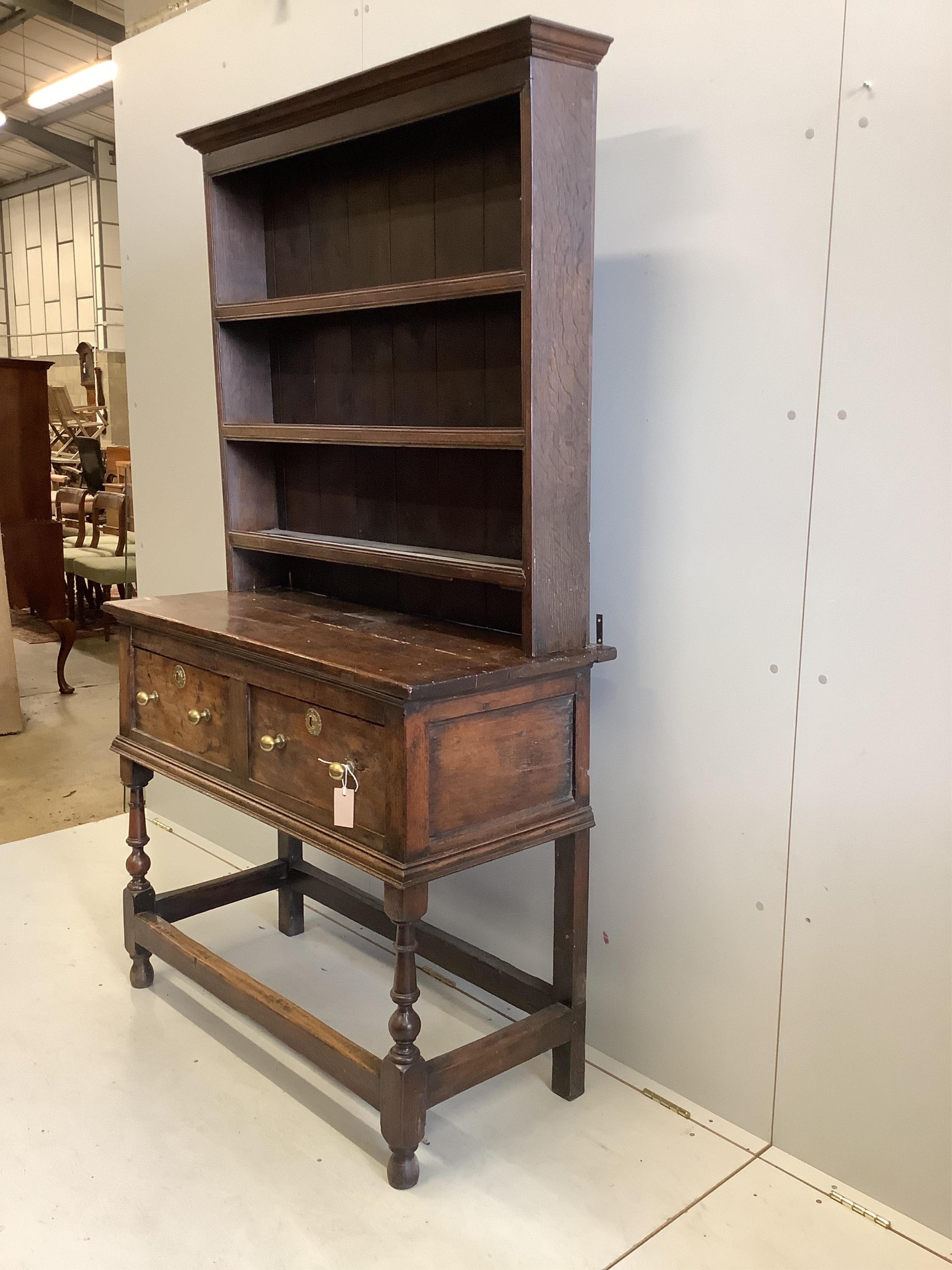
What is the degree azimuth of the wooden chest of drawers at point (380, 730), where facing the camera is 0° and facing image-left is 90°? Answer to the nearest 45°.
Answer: approximately 45°
